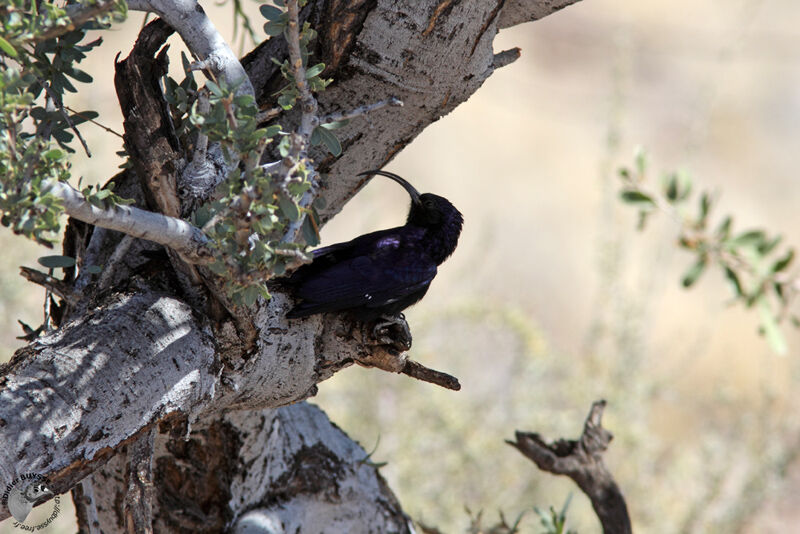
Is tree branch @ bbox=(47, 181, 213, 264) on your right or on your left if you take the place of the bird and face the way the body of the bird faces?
on your right

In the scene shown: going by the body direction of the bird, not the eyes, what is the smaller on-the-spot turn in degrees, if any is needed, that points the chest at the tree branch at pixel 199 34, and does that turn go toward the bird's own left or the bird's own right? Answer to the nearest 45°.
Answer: approximately 135° to the bird's own right

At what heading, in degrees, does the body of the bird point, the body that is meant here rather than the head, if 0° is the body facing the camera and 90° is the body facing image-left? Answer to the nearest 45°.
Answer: approximately 270°

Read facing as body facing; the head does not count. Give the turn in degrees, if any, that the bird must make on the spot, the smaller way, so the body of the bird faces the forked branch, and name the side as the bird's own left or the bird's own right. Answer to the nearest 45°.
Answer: approximately 45° to the bird's own left

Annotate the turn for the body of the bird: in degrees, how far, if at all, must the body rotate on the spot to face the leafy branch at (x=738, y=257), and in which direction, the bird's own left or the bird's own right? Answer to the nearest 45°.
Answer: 0° — it already faces it

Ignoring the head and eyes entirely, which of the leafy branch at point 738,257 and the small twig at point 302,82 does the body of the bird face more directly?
the leafy branch

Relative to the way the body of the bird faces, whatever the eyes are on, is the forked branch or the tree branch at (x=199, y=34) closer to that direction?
the forked branch
